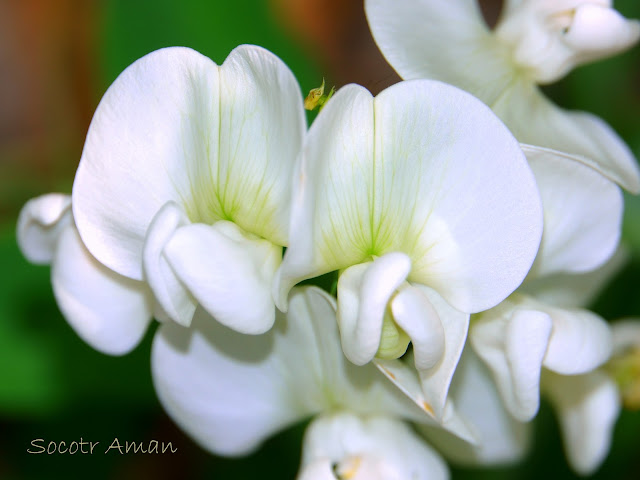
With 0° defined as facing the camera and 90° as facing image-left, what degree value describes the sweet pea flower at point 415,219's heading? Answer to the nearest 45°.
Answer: approximately 0°
